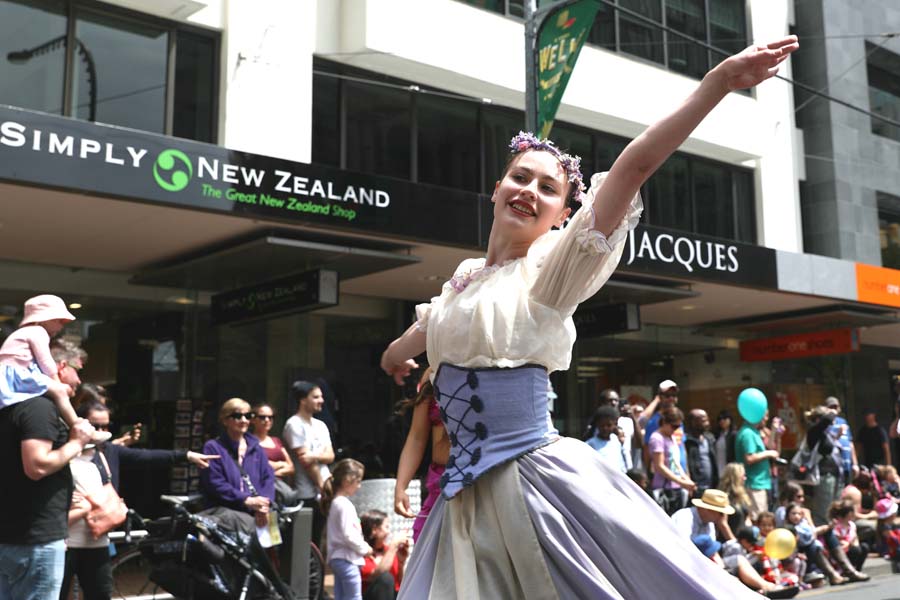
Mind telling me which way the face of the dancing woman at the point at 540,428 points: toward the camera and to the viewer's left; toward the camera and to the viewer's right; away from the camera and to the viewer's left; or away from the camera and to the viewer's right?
toward the camera and to the viewer's left

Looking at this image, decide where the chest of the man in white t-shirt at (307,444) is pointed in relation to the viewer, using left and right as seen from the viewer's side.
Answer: facing the viewer and to the right of the viewer

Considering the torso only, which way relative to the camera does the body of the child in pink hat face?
to the viewer's right

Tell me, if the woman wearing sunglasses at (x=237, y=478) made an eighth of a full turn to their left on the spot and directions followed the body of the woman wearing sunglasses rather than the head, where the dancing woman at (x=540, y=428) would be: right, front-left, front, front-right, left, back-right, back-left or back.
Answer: right

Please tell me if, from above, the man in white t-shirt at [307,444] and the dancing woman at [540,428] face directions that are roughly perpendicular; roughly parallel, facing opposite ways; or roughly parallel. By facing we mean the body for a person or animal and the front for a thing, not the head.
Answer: roughly perpendicular
